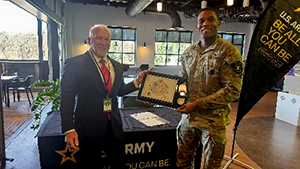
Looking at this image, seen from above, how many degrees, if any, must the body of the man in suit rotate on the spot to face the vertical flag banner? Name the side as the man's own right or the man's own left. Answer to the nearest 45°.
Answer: approximately 45° to the man's own left

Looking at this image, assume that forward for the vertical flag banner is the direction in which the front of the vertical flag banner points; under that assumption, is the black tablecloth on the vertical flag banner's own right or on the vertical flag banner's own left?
on the vertical flag banner's own right

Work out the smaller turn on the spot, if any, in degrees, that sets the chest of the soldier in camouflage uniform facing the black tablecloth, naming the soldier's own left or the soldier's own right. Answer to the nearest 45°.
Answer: approximately 90° to the soldier's own right

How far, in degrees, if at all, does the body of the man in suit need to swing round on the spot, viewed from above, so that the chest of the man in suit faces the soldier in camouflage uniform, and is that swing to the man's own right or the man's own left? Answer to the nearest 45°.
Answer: approximately 45° to the man's own left

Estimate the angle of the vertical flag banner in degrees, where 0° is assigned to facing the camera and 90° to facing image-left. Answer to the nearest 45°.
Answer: approximately 0°
